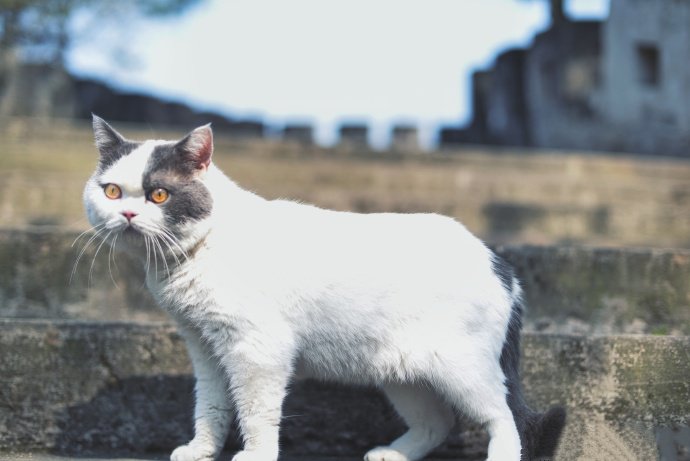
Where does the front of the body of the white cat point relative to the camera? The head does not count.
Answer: to the viewer's left

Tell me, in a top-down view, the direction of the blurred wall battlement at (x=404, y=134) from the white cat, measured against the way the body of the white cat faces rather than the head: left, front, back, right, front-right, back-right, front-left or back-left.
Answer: right

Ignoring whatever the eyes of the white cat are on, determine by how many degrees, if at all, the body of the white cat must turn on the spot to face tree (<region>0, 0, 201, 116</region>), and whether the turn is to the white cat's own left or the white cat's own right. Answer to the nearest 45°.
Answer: approximately 90° to the white cat's own right

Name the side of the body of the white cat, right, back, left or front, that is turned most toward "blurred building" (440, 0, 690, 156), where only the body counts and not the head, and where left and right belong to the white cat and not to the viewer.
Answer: right
